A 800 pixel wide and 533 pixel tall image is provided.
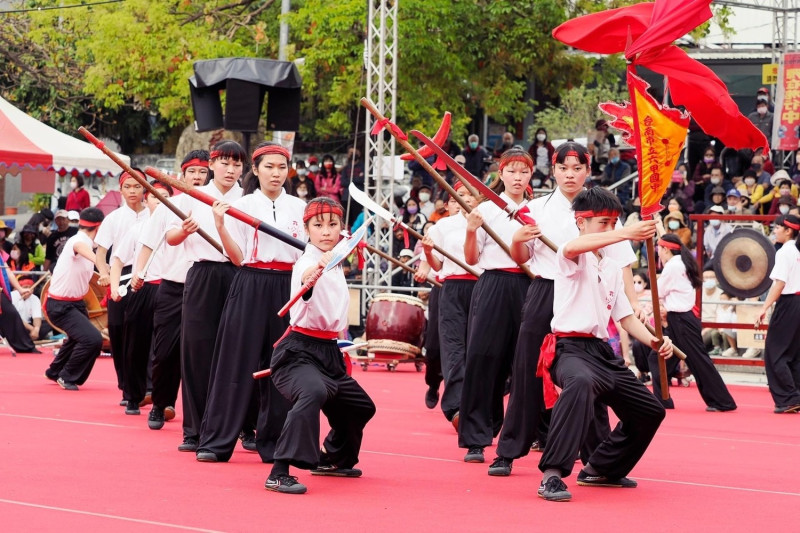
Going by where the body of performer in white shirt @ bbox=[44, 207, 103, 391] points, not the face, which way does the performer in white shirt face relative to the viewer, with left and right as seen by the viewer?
facing to the right of the viewer

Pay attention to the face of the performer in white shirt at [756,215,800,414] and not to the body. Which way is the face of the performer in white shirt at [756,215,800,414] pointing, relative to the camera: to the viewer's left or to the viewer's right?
to the viewer's left

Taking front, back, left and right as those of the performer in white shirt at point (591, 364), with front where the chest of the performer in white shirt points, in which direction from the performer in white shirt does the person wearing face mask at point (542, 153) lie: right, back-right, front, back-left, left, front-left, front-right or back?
back-left

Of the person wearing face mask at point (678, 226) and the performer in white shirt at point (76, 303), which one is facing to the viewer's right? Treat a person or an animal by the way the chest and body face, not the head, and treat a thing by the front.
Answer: the performer in white shirt

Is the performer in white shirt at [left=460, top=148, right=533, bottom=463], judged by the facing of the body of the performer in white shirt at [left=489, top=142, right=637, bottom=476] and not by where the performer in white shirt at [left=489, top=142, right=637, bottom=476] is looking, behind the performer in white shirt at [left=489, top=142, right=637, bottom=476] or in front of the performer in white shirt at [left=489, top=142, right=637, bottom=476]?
behind

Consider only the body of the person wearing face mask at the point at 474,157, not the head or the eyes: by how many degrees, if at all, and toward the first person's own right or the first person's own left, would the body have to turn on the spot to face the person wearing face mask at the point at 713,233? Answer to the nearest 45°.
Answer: approximately 45° to the first person's own left

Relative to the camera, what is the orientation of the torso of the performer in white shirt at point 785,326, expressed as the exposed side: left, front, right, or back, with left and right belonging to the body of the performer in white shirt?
left
